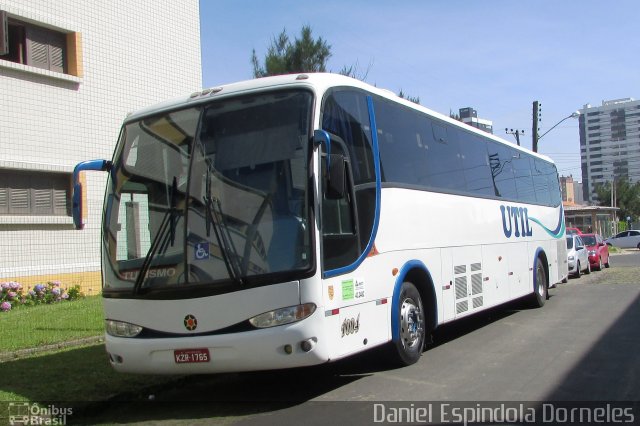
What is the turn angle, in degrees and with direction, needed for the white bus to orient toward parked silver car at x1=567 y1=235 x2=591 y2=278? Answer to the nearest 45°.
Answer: approximately 180°

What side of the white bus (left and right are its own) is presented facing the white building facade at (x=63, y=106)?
right

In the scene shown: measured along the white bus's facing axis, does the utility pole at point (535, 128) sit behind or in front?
behind

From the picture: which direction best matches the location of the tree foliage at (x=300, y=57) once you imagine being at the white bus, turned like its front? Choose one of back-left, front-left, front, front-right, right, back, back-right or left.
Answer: back-right

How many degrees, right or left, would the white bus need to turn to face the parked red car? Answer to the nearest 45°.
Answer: approximately 180°

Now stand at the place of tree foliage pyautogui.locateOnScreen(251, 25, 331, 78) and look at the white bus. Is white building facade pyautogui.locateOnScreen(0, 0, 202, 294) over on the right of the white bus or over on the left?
right

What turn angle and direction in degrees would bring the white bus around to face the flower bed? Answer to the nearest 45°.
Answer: approximately 90° to its right

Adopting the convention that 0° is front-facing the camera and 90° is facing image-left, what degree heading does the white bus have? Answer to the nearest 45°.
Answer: approximately 45°
